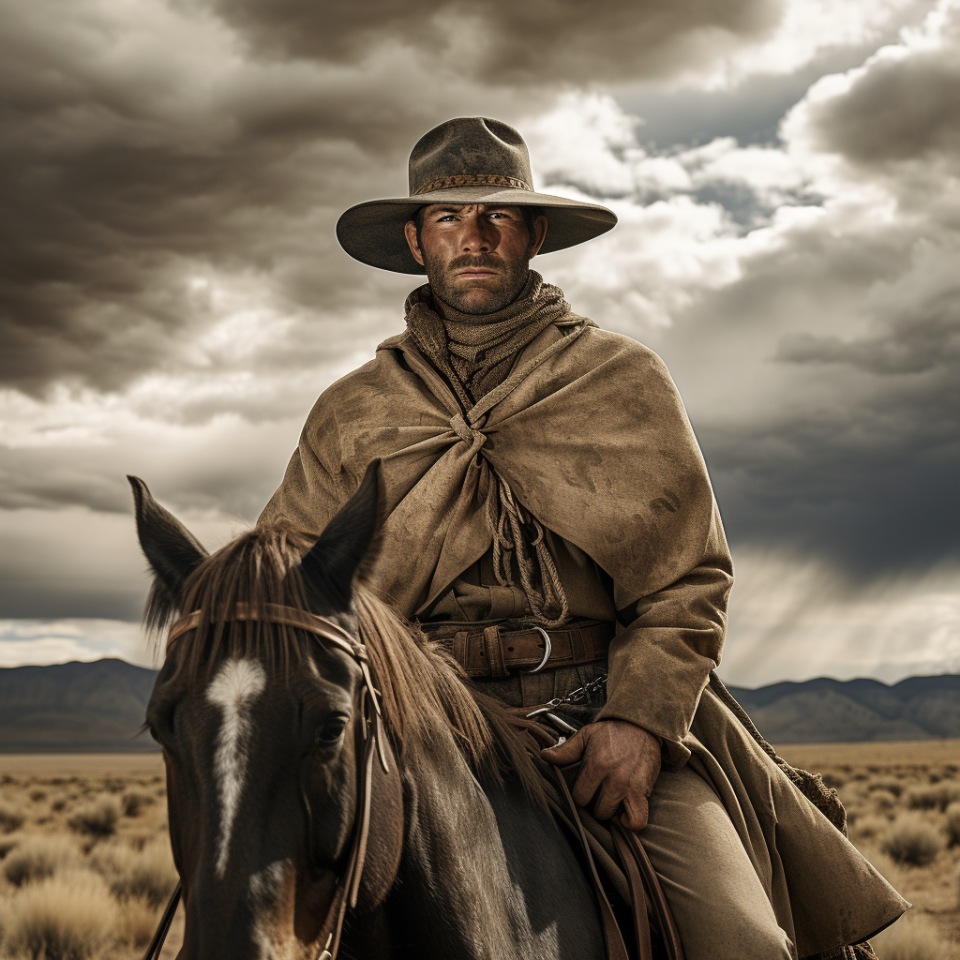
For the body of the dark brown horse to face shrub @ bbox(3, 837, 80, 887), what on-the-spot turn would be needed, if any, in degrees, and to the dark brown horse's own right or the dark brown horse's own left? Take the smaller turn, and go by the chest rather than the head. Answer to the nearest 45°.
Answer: approximately 135° to the dark brown horse's own right

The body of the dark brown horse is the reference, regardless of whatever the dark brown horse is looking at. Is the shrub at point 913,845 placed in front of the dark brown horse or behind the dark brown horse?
behind

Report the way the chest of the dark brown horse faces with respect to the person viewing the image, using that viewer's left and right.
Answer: facing the viewer and to the left of the viewer

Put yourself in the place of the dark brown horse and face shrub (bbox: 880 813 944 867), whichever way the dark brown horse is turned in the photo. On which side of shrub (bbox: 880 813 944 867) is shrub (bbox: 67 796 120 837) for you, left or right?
left

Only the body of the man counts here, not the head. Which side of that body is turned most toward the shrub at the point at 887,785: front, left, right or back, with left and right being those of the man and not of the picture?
back

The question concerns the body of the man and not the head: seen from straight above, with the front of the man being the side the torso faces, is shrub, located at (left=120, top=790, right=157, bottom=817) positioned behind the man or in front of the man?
behind

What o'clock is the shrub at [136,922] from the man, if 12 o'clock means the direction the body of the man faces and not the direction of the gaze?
The shrub is roughly at 5 o'clock from the man.

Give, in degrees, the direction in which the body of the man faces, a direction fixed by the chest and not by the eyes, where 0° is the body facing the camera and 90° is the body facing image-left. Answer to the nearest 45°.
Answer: approximately 0°
